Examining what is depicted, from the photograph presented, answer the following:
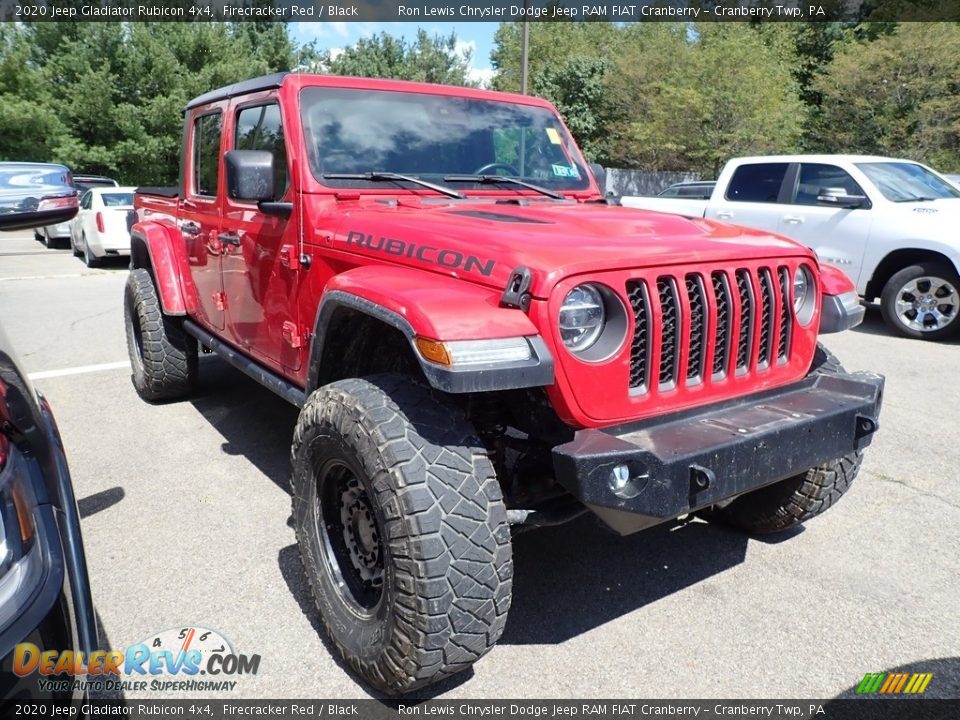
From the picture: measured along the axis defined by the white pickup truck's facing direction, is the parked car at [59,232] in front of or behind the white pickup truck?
behind

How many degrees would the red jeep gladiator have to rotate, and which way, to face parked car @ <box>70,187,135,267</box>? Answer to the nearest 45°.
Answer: approximately 180°

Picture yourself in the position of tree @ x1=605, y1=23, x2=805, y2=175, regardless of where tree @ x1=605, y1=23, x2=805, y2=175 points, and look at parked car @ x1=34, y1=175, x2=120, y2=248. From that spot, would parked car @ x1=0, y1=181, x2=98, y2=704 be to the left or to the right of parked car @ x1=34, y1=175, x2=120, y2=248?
left

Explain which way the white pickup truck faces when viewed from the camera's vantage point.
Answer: facing the viewer and to the right of the viewer

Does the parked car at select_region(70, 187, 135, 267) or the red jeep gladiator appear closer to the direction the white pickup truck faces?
the red jeep gladiator

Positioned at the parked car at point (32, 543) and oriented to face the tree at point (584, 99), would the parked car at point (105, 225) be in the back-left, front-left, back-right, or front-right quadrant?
front-left

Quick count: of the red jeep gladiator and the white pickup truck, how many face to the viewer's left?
0

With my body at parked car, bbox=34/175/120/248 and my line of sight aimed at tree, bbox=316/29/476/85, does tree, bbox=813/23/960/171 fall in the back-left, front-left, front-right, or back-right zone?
front-right

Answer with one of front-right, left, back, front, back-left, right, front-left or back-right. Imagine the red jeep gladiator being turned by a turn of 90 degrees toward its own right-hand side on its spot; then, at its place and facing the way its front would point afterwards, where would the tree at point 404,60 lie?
back-right

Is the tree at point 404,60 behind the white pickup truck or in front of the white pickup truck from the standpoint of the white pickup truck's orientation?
behind

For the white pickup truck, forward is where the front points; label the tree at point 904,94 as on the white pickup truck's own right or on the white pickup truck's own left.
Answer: on the white pickup truck's own left

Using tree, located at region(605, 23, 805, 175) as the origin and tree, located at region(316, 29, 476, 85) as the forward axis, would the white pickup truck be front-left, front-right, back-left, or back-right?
back-left
